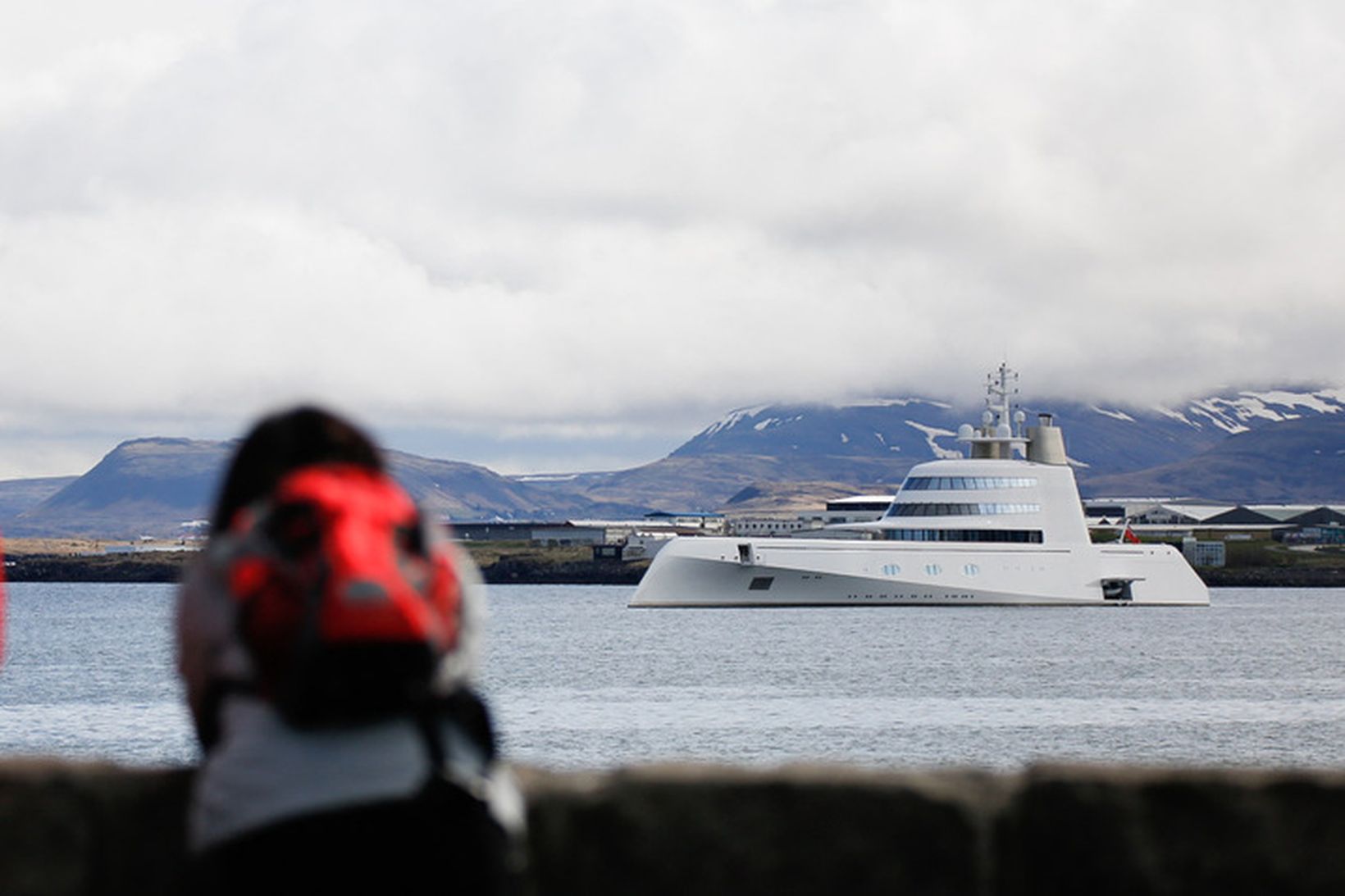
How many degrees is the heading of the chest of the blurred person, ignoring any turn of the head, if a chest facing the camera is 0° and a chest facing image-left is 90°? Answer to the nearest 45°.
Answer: approximately 180°
